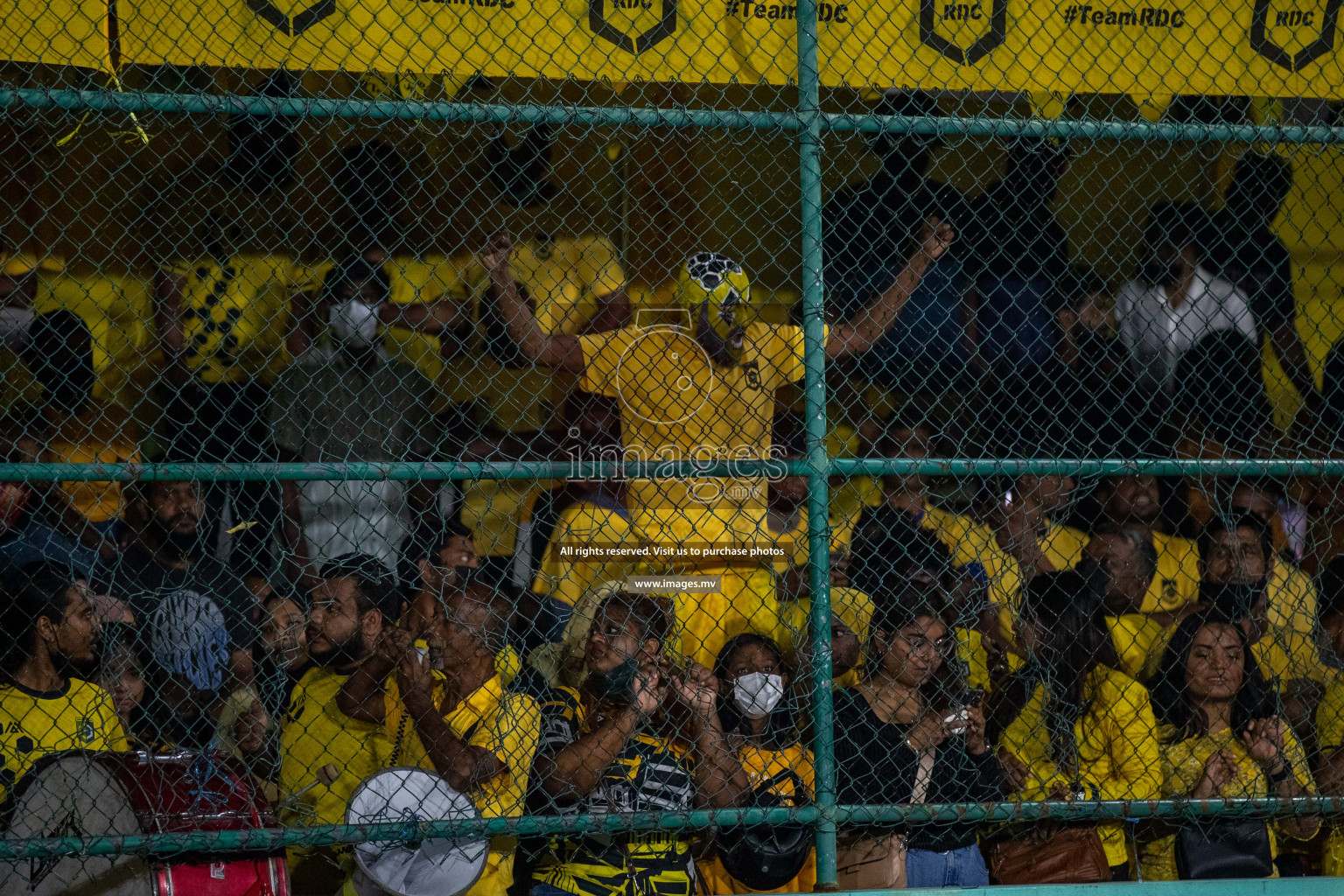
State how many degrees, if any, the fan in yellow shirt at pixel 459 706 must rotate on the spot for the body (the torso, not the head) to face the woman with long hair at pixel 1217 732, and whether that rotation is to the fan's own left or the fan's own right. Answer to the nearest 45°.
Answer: approximately 135° to the fan's own left

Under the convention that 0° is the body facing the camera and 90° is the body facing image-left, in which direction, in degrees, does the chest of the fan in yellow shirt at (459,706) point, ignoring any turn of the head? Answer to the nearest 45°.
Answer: approximately 45°

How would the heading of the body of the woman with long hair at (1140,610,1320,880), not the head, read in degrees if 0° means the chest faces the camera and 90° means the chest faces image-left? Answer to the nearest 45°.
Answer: approximately 0°

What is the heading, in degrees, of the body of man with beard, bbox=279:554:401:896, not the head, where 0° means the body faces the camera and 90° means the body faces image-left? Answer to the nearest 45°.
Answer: approximately 45°

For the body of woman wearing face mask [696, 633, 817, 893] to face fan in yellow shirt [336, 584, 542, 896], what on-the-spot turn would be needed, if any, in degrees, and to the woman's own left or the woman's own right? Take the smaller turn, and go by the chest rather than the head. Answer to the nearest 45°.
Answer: approximately 90° to the woman's own right

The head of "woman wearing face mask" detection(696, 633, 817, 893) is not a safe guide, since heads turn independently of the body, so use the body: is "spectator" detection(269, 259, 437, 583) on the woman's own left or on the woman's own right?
on the woman's own right

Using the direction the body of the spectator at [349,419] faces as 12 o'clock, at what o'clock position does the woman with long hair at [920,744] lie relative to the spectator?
The woman with long hair is roughly at 10 o'clock from the spectator.
